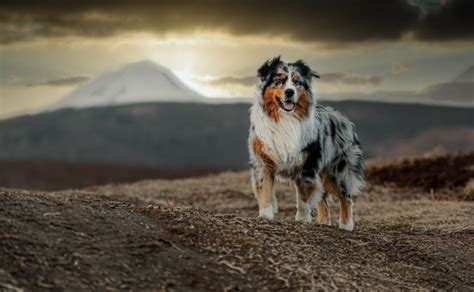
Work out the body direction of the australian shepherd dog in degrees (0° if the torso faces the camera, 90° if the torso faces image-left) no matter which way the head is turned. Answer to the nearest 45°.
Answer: approximately 45°
